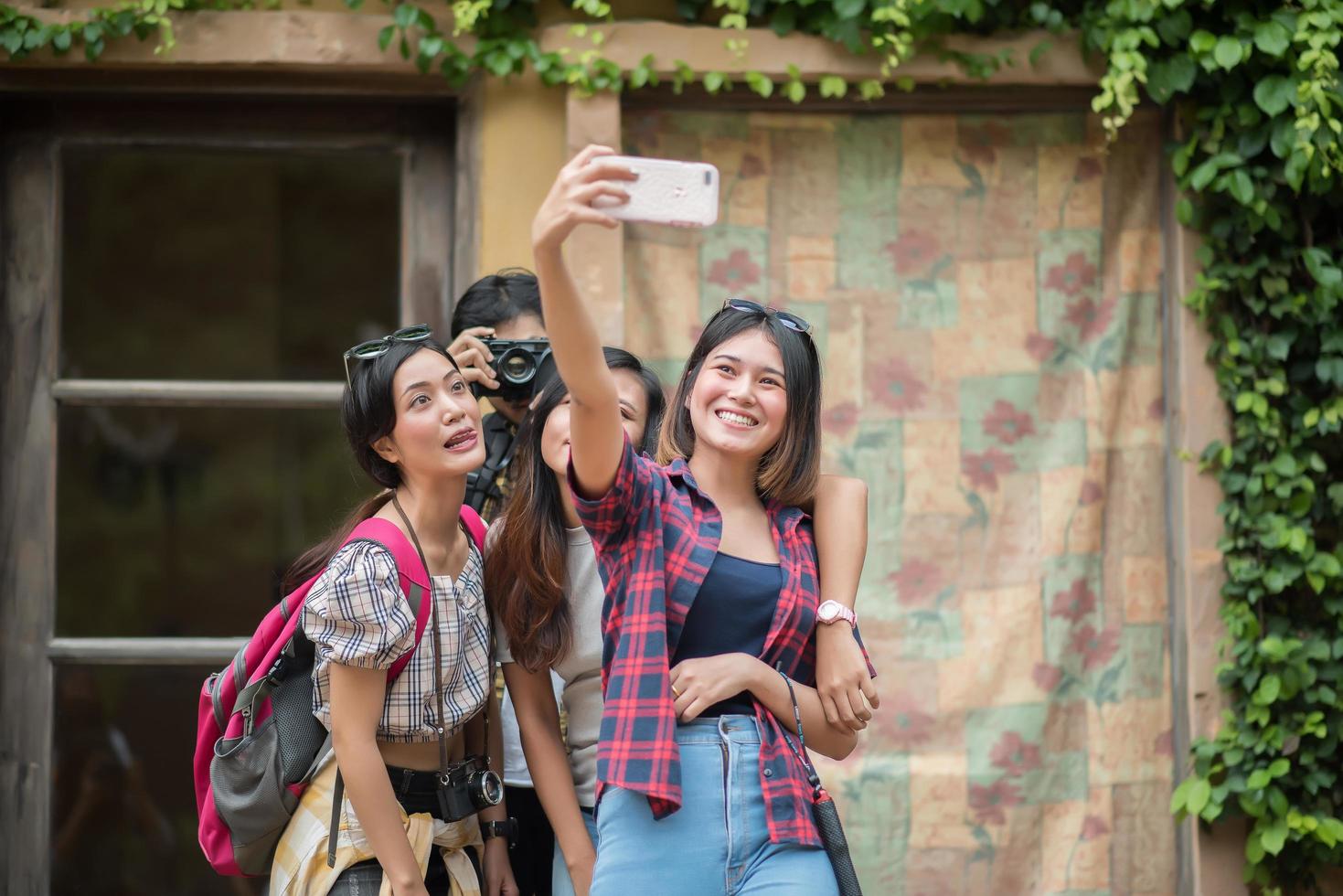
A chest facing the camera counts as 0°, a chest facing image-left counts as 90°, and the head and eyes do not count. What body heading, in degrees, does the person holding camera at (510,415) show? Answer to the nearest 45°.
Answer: approximately 0°

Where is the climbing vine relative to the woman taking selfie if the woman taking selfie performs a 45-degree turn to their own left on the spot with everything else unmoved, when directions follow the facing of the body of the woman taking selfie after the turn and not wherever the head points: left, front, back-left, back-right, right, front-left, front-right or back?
left

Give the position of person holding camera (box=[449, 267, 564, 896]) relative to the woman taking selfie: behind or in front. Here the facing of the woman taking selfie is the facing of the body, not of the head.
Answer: behind

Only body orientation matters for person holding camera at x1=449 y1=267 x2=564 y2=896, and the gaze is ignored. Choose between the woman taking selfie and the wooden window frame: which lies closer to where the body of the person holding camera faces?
the woman taking selfie

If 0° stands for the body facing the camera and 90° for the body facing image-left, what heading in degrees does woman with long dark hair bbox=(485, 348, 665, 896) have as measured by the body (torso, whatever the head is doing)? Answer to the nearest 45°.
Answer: approximately 315°

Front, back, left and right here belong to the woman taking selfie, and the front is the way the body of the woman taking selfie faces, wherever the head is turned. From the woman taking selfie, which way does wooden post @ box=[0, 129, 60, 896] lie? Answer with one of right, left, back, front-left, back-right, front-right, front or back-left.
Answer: back-right

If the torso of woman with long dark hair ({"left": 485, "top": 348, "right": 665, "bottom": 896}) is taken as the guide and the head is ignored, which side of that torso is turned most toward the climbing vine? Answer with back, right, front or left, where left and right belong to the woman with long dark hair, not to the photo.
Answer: left

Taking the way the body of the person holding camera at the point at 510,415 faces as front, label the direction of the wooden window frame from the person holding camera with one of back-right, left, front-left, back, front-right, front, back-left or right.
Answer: back-right
